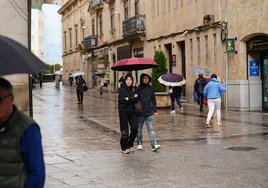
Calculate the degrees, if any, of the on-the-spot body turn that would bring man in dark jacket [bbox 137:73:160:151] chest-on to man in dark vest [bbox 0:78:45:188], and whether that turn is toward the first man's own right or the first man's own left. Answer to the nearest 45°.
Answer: approximately 45° to the first man's own right

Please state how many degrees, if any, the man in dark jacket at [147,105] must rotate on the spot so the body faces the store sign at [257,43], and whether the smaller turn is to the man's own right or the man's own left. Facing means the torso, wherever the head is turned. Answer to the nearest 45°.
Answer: approximately 90° to the man's own left

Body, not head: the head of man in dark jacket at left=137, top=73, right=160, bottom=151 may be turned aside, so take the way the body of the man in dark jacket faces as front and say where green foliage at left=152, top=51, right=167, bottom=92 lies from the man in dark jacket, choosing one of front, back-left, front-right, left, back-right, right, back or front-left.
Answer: back-left
